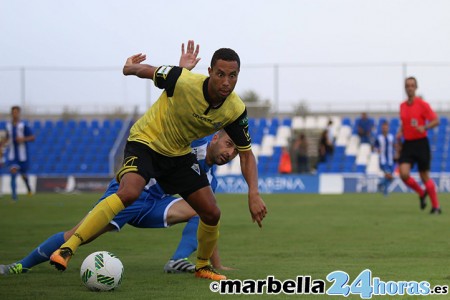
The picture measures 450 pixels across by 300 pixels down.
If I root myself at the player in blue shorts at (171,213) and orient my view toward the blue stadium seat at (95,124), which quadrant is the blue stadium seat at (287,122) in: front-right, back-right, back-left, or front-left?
front-right

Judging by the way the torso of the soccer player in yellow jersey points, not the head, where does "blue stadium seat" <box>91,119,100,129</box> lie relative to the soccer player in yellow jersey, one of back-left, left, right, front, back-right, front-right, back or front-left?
back-left

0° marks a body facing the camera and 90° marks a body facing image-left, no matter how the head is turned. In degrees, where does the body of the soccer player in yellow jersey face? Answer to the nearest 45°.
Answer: approximately 315°

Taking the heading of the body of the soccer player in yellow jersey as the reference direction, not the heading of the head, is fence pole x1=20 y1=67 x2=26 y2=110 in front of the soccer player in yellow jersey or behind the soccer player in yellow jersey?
behind
